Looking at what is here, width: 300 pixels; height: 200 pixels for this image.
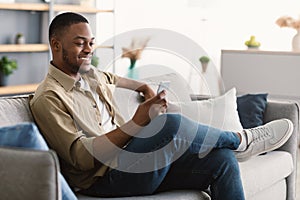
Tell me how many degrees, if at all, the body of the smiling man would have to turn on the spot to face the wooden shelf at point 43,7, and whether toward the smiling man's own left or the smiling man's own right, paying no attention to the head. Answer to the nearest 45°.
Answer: approximately 135° to the smiling man's own left

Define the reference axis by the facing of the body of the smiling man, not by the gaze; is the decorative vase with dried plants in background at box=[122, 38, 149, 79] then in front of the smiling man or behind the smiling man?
behind

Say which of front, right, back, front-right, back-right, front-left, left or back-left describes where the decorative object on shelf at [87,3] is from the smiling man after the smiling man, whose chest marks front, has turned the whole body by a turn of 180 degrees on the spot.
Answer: front-right

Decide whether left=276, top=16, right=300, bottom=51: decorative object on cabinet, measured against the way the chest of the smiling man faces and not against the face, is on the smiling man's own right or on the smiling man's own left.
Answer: on the smiling man's own left

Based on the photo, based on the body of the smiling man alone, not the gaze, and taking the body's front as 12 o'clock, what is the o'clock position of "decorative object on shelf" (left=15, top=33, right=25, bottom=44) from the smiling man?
The decorative object on shelf is roughly at 7 o'clock from the smiling man.

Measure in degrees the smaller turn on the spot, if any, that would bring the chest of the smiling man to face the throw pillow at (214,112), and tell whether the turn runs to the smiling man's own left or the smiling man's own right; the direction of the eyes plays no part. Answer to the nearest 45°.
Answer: approximately 90° to the smiling man's own left

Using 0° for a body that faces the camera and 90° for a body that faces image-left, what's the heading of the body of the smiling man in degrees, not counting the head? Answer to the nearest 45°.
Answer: approximately 315°

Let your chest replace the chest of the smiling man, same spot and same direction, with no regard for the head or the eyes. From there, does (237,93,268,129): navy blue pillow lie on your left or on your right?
on your left

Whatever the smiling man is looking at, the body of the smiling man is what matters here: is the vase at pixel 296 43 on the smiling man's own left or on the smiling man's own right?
on the smiling man's own left

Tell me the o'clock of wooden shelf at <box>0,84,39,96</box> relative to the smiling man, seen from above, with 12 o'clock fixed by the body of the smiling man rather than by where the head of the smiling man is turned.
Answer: The wooden shelf is roughly at 7 o'clock from the smiling man.

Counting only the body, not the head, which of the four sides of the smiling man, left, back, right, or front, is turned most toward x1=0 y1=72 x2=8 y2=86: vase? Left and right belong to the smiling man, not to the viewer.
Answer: back

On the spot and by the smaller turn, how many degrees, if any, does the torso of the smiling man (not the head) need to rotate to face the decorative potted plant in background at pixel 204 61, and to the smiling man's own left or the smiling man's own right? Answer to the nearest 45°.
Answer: approximately 135° to the smiling man's own left
